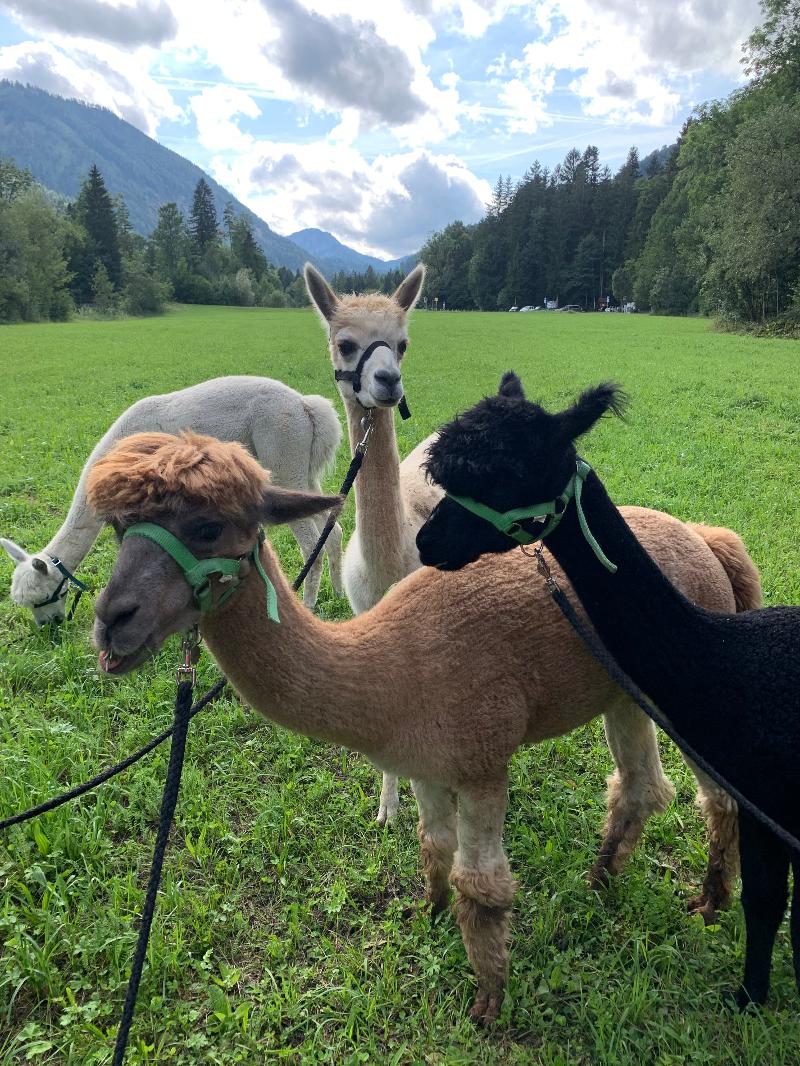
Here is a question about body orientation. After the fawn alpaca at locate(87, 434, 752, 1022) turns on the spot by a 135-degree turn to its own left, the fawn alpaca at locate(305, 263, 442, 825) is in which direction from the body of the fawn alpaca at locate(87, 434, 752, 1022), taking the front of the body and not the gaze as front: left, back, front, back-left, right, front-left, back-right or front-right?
left

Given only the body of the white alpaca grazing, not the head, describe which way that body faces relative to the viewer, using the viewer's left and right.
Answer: facing to the left of the viewer

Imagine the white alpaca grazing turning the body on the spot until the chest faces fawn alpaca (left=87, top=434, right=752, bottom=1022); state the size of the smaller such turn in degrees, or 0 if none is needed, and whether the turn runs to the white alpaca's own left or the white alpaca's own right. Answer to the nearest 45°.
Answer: approximately 90° to the white alpaca's own left

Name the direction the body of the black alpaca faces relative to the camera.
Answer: to the viewer's left
